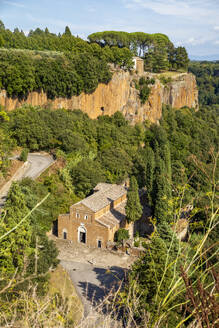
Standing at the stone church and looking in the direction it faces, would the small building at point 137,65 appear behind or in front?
behind

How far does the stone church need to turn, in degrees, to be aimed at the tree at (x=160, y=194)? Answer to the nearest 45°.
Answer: approximately 135° to its left

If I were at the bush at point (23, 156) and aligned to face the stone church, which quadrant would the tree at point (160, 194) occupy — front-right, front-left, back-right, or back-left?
front-left

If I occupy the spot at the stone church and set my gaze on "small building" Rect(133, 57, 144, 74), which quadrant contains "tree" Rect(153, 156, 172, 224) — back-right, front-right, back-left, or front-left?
front-right

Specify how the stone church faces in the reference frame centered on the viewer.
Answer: facing the viewer and to the left of the viewer

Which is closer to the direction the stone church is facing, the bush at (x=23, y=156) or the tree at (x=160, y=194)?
the bush

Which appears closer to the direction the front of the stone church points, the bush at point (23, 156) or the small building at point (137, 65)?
the bush

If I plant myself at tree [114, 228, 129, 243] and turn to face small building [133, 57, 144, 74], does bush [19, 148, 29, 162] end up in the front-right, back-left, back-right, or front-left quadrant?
front-left

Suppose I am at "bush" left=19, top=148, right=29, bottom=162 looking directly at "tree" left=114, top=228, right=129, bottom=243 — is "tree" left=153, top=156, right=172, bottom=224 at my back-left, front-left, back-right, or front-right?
front-left

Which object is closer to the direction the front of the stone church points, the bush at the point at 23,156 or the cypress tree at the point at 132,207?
the bush

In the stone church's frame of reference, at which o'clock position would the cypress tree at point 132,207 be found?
The cypress tree is roughly at 7 o'clock from the stone church.

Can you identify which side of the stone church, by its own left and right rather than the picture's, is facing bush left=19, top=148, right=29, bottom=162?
right

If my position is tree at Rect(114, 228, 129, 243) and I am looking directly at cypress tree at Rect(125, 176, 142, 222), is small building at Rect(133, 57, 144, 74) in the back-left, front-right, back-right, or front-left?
front-left
